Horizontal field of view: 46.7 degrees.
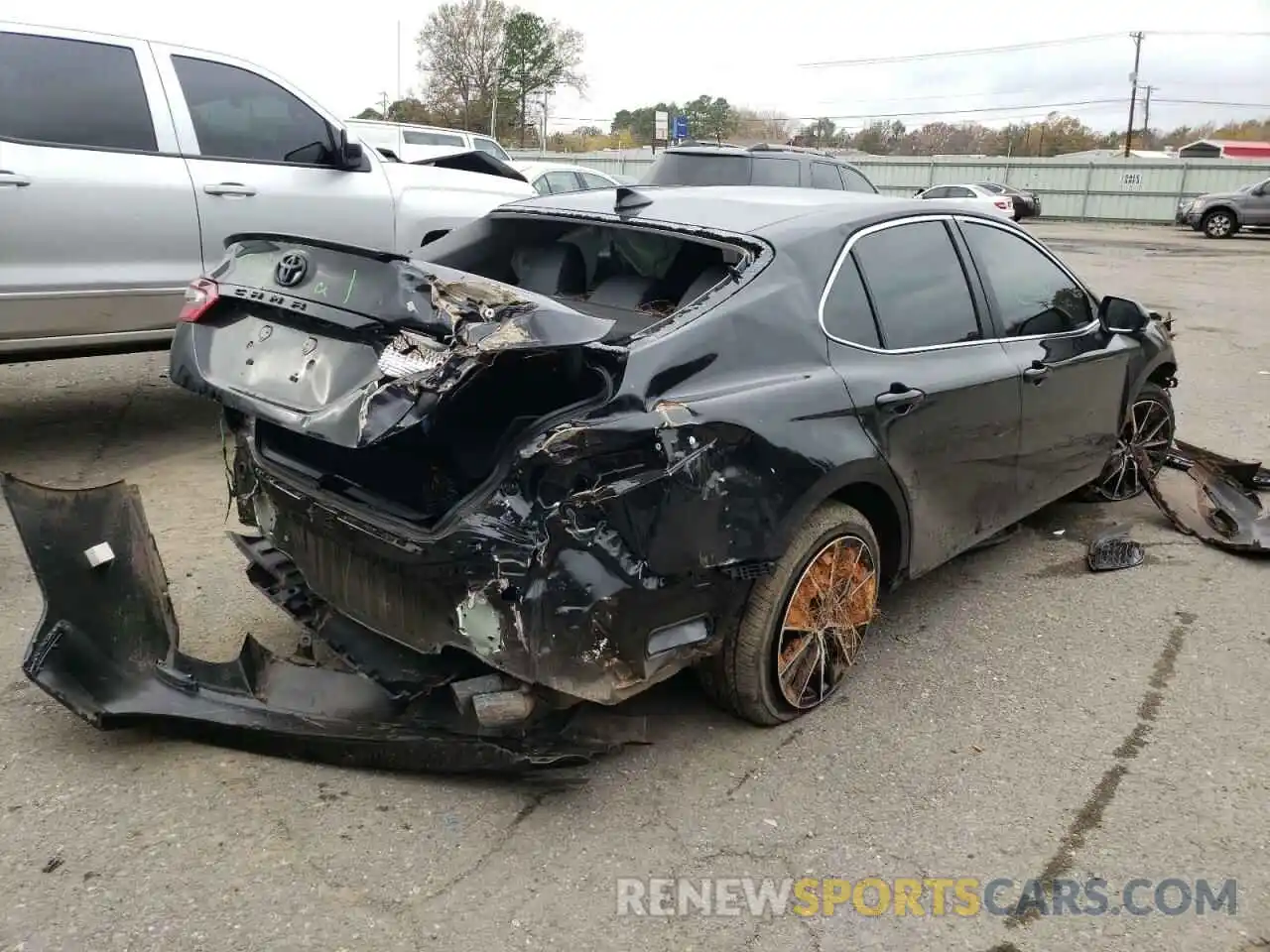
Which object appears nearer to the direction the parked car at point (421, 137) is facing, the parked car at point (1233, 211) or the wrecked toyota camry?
the parked car

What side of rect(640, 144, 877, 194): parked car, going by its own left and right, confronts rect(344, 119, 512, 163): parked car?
left

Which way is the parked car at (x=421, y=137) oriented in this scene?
to the viewer's right

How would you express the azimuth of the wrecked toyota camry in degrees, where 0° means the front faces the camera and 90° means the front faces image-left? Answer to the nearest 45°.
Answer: approximately 225°

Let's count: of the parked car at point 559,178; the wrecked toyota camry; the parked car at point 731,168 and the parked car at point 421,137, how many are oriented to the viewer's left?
0

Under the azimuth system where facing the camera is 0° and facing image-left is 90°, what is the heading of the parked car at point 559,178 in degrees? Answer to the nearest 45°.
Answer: approximately 225°

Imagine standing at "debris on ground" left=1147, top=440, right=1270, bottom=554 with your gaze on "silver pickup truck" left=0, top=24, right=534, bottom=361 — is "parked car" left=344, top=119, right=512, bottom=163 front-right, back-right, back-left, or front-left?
front-right

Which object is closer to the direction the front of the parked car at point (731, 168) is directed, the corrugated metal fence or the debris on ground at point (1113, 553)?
the corrugated metal fence

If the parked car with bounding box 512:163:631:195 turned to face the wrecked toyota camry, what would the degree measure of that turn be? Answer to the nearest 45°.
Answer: approximately 135° to its right

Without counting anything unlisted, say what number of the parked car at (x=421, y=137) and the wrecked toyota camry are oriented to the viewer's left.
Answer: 0

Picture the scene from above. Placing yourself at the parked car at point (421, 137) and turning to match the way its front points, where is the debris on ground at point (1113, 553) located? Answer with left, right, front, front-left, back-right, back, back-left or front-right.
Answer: right

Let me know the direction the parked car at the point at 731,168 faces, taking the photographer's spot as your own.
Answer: facing away from the viewer and to the right of the viewer

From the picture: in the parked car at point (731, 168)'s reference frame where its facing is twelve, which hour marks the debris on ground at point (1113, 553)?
The debris on ground is roughly at 4 o'clock from the parked car.

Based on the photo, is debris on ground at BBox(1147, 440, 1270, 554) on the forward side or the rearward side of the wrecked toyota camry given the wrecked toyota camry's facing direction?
on the forward side

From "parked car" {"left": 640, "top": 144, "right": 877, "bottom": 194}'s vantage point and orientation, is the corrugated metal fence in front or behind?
in front
